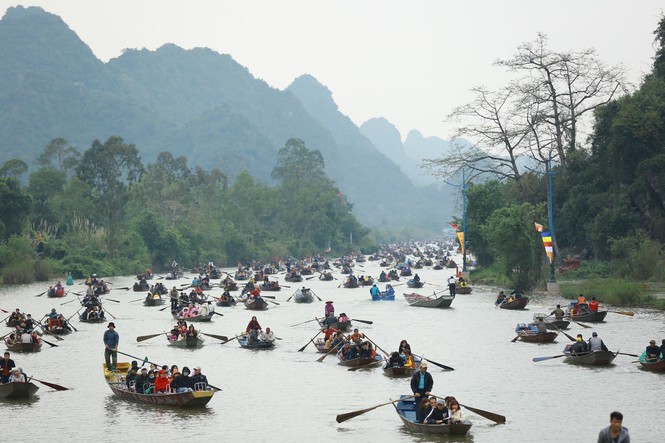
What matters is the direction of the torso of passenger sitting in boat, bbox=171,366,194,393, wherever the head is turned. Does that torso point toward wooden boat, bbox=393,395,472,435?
yes

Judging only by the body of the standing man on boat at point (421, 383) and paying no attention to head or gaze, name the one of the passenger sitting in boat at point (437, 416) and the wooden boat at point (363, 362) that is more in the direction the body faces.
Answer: the passenger sitting in boat

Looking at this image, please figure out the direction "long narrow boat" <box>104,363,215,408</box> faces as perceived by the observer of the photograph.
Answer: facing the viewer and to the right of the viewer

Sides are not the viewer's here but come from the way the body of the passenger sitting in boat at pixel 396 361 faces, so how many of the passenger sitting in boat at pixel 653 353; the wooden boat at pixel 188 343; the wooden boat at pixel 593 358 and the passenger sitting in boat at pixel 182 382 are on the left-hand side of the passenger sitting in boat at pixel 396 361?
2

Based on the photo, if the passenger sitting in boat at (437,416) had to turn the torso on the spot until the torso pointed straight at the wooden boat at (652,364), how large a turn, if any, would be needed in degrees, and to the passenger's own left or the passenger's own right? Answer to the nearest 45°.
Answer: approximately 90° to the passenger's own left

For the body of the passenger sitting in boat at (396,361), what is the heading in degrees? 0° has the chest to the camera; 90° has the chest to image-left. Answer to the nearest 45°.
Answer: approximately 0°

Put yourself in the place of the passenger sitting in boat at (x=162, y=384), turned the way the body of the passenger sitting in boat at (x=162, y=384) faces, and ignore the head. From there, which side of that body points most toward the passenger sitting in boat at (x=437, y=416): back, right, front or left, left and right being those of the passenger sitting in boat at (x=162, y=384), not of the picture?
front

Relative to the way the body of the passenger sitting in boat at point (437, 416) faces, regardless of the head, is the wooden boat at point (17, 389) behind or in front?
behind

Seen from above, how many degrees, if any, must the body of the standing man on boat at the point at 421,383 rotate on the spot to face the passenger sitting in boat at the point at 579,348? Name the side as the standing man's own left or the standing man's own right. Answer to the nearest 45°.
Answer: approximately 135° to the standing man's own left

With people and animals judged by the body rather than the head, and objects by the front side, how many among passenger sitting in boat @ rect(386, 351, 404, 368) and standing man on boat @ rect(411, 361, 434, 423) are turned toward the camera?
2
